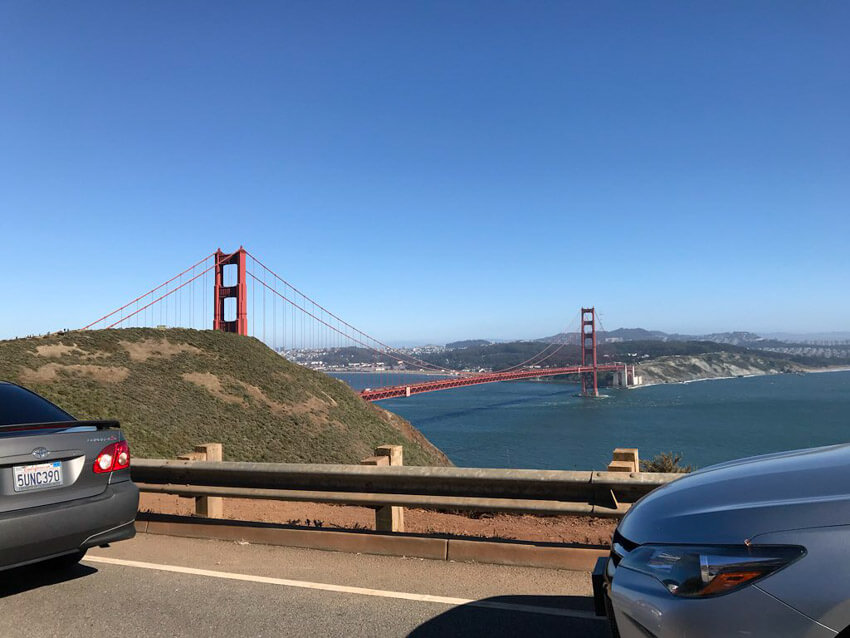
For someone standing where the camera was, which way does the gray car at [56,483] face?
facing away from the viewer and to the left of the viewer

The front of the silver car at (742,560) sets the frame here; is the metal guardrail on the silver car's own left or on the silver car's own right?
on the silver car's own right

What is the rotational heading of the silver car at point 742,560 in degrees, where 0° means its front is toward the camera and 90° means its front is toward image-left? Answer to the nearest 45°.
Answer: approximately 90°

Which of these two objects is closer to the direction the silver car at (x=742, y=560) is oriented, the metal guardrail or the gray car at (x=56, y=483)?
the gray car

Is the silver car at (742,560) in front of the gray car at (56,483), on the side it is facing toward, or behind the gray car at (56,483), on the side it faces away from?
behind
